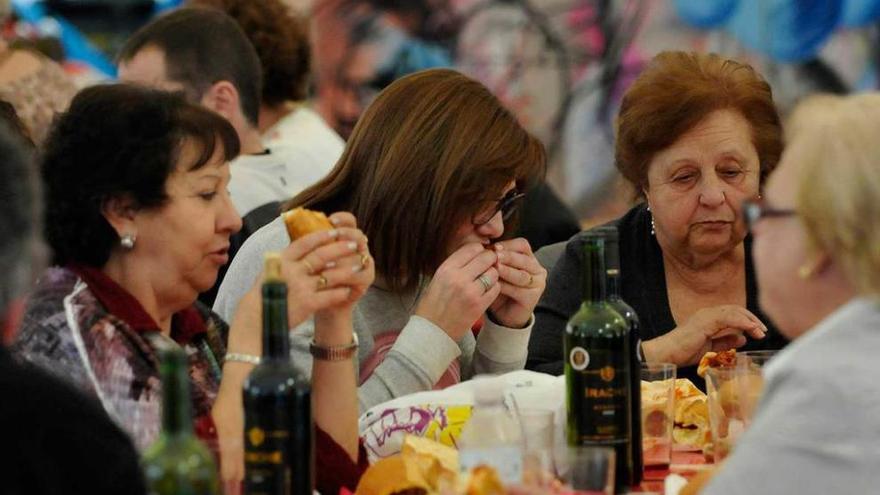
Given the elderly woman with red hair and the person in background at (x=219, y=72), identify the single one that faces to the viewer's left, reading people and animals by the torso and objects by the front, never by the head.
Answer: the person in background

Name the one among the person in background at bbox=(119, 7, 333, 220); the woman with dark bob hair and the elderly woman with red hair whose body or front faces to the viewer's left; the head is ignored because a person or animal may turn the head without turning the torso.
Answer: the person in background

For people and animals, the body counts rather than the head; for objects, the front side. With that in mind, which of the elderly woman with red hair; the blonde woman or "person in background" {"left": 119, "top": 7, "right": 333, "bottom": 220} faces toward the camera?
the elderly woman with red hair

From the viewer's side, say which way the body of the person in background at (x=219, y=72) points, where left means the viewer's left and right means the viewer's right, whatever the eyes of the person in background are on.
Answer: facing to the left of the viewer

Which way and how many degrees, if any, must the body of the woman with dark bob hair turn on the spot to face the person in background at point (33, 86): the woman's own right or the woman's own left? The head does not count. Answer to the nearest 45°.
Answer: approximately 135° to the woman's own left

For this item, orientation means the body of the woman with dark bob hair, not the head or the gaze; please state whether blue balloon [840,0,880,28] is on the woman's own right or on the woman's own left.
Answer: on the woman's own left

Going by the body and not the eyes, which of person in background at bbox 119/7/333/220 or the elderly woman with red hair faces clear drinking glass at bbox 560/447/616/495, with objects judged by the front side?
the elderly woman with red hair

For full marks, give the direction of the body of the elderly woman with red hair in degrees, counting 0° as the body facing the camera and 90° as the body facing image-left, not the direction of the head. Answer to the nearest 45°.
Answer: approximately 0°

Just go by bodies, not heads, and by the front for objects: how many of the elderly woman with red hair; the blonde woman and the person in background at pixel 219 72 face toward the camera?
1

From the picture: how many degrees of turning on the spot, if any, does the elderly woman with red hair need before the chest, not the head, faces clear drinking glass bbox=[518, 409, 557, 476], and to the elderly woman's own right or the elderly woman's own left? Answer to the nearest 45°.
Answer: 0° — they already face it

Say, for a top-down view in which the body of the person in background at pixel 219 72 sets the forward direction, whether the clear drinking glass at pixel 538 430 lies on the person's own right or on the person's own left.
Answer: on the person's own left

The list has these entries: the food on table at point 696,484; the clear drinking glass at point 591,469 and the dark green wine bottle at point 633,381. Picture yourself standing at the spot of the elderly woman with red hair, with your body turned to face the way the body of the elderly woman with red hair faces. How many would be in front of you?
3
